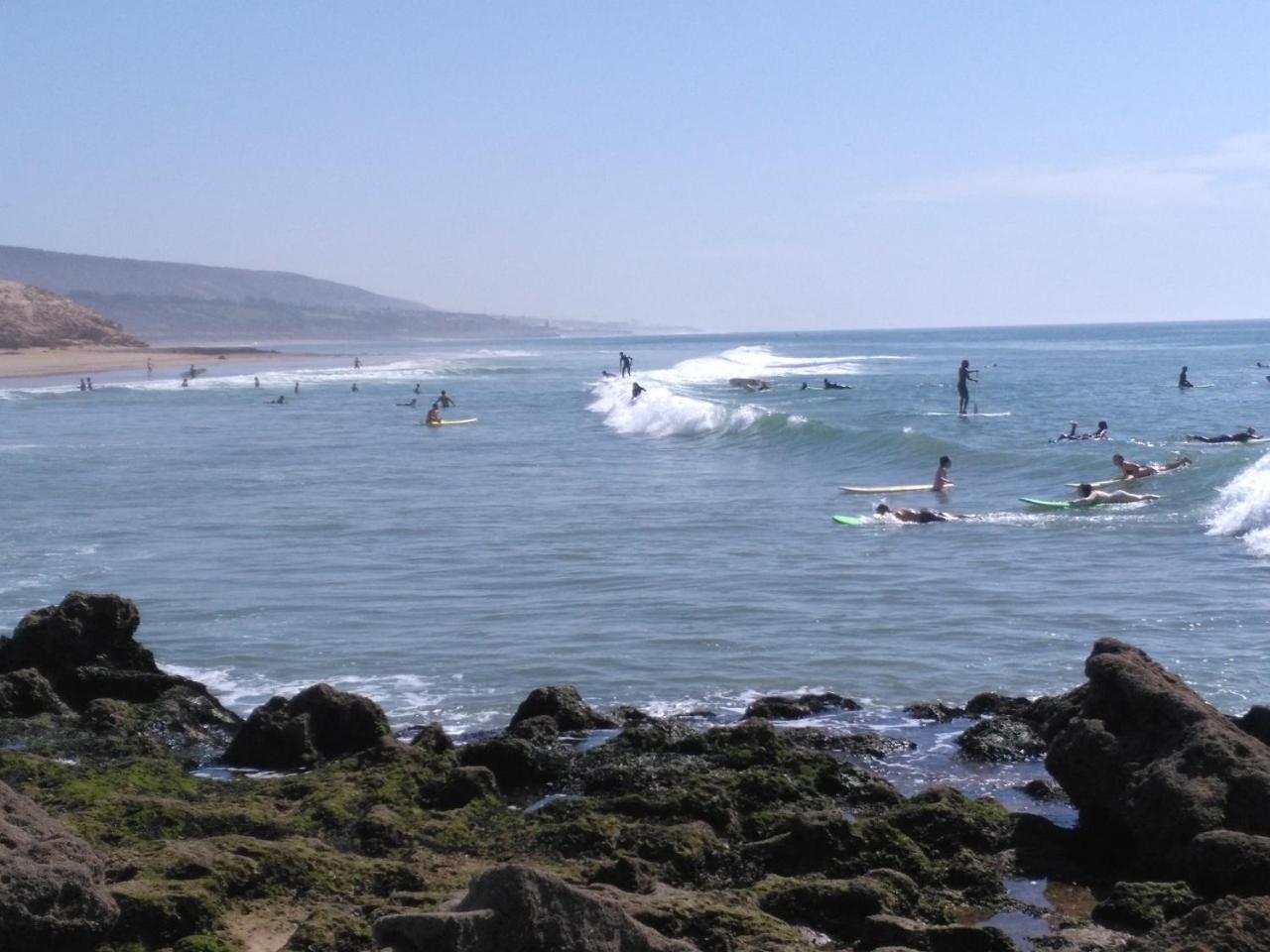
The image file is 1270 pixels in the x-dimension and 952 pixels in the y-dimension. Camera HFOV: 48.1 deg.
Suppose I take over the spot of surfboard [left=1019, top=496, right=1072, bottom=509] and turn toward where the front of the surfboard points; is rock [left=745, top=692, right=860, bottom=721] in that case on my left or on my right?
on my left

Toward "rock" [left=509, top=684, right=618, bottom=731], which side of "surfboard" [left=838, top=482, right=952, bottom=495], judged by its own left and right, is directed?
left

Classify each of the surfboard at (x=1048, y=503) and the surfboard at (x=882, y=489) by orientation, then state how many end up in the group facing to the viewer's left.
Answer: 2

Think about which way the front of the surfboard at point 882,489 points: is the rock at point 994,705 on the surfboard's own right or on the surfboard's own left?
on the surfboard's own left

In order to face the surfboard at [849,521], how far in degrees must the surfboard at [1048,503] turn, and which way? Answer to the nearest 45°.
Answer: approximately 45° to its left

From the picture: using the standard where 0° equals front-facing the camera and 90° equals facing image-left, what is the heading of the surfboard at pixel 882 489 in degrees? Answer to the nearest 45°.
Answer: approximately 90°

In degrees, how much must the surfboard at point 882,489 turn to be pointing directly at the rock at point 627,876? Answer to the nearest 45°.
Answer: approximately 90° to its left

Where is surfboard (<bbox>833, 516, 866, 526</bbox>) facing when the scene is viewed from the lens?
facing to the left of the viewer

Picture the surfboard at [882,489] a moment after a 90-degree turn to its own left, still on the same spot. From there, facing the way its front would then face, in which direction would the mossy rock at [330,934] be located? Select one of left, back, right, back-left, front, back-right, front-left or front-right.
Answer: front

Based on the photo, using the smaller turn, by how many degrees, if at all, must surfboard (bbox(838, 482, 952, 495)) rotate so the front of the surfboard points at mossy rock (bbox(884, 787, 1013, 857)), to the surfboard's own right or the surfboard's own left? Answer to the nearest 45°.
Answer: approximately 90° to the surfboard's own left

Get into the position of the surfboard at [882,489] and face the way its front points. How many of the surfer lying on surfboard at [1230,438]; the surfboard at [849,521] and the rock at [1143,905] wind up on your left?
2

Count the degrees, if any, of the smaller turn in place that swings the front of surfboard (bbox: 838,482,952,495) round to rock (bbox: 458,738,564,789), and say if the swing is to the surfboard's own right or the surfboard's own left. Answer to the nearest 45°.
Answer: approximately 90° to the surfboard's own left

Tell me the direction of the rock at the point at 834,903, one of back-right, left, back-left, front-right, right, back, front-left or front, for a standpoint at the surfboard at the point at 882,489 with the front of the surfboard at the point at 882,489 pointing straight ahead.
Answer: left

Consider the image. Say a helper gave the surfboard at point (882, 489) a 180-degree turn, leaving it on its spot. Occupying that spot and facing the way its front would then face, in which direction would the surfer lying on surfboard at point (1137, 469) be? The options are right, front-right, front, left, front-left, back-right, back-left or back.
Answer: front

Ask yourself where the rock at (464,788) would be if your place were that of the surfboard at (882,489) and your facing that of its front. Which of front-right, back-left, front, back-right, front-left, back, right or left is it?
left

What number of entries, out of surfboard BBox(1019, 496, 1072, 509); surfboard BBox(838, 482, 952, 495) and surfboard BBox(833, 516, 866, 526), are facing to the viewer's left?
3

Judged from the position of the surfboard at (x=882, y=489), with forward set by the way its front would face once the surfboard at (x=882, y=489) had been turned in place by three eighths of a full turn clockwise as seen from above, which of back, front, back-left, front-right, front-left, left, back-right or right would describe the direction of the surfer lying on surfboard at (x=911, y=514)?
back-right

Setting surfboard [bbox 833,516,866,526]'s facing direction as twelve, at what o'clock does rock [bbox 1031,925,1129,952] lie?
The rock is roughly at 9 o'clock from the surfboard.

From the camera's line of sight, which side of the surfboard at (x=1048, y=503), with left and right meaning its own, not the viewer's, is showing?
left
